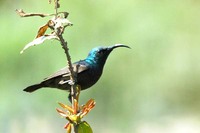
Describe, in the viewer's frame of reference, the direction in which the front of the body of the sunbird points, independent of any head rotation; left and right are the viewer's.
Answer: facing to the right of the viewer
